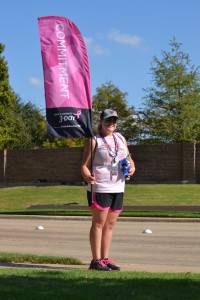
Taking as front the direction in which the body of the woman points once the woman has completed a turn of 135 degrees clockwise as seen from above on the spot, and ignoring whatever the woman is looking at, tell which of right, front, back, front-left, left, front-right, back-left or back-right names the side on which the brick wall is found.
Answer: right

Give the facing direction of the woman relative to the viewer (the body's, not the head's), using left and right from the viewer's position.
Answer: facing the viewer and to the right of the viewer
